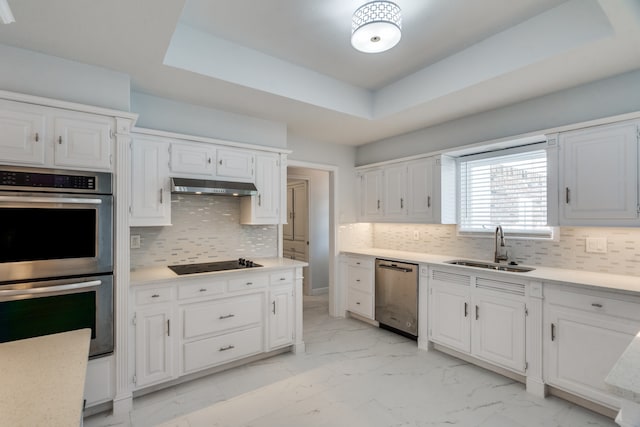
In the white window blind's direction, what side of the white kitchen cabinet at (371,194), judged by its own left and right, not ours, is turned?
left

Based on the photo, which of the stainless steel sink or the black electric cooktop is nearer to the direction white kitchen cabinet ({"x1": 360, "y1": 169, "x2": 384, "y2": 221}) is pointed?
the black electric cooktop

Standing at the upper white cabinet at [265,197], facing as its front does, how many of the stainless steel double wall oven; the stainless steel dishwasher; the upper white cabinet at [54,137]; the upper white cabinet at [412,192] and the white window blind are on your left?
3

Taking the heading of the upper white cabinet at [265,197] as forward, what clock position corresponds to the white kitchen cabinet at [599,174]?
The white kitchen cabinet is roughly at 10 o'clock from the upper white cabinet.

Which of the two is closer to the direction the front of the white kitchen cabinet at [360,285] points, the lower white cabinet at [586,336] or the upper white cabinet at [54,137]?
the upper white cabinet

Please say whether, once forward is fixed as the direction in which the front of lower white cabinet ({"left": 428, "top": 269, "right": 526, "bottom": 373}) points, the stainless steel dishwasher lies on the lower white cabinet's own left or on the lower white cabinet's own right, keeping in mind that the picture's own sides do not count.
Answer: on the lower white cabinet's own right
